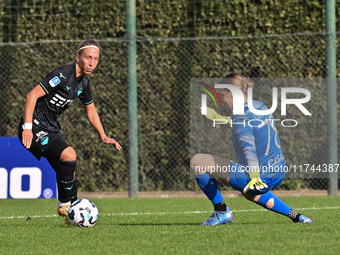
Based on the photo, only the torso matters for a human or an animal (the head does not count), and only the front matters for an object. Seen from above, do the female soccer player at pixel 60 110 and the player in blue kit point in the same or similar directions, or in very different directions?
very different directions

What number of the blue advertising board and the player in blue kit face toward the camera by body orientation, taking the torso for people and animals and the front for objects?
1

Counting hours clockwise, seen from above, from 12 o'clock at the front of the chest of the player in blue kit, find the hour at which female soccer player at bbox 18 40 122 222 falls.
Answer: The female soccer player is roughly at 11 o'clock from the player in blue kit.

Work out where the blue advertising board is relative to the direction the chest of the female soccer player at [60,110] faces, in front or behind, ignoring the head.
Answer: behind

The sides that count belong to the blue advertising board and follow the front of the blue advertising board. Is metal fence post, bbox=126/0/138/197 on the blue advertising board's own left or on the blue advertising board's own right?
on the blue advertising board's own left

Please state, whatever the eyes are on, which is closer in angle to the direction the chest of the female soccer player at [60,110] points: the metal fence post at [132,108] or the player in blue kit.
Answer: the player in blue kit

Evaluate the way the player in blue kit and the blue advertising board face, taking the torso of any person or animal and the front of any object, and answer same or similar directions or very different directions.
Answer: very different directions

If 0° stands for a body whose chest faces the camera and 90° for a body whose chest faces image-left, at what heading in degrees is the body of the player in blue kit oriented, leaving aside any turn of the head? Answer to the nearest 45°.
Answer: approximately 135°

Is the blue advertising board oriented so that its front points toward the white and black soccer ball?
yes

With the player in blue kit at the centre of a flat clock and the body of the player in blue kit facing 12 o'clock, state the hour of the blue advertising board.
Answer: The blue advertising board is roughly at 12 o'clock from the player in blue kit.

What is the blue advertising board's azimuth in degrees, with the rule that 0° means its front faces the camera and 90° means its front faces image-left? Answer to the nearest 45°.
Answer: approximately 0°

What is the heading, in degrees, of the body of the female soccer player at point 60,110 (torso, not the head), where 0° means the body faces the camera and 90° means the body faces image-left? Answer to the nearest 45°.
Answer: approximately 315°

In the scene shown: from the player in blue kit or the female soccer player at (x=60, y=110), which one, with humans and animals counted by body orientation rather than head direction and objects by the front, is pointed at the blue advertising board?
the player in blue kit

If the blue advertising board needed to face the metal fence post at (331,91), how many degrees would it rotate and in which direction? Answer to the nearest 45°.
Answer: approximately 90° to its left
